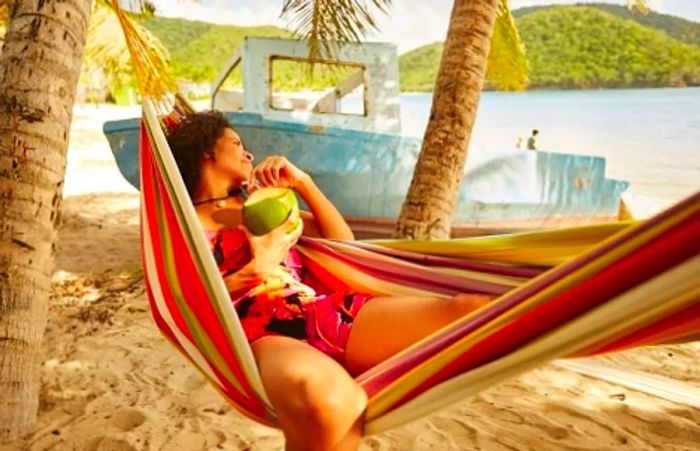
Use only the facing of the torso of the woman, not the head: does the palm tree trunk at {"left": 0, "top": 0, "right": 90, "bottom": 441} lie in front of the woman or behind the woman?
behind

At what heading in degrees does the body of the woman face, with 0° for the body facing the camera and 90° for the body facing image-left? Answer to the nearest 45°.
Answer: approximately 315°
